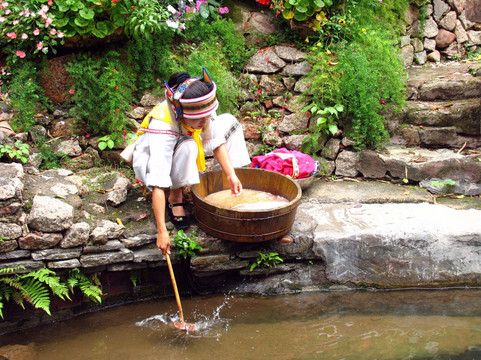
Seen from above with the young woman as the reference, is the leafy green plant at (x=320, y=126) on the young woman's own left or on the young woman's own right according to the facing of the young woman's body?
on the young woman's own left

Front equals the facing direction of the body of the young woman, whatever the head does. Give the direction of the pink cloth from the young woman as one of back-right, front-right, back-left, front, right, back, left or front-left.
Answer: left

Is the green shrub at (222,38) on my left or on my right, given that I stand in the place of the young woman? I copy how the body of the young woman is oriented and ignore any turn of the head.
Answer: on my left

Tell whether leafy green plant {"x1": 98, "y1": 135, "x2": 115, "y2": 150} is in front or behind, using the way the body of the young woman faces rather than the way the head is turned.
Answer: behind

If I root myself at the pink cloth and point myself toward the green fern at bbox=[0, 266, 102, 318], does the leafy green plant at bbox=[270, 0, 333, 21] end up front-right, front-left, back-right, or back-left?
back-right

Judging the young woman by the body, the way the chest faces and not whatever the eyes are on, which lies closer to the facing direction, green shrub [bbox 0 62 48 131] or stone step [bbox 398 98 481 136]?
the stone step
